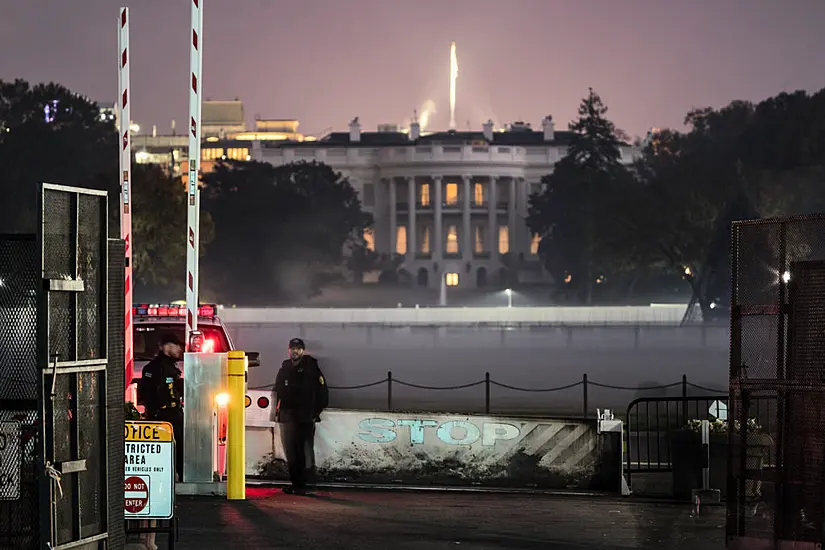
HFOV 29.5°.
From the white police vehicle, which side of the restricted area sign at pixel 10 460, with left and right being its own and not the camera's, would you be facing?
back

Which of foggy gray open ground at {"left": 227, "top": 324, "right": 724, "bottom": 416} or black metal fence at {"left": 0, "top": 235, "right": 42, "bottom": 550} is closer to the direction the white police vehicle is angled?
the black metal fence

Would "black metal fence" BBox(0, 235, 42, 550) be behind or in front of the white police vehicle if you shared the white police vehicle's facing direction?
in front

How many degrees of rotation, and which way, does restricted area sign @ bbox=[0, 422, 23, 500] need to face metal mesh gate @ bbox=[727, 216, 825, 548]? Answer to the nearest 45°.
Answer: approximately 90° to its left

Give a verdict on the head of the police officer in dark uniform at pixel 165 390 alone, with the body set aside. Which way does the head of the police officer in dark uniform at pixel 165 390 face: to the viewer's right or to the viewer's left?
to the viewer's right

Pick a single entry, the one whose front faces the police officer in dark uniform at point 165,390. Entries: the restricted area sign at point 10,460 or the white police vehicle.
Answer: the white police vehicle

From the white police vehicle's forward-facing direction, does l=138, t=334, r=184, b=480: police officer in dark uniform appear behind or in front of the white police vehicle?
in front
